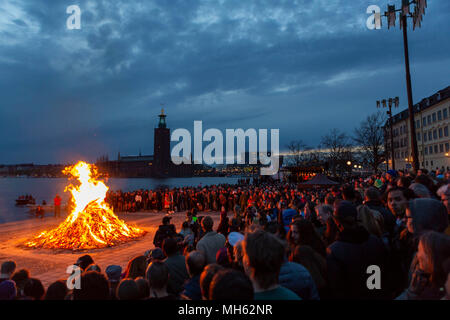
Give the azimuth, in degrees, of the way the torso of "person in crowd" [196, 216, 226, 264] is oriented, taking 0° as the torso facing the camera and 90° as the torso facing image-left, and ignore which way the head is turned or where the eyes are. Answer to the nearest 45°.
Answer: approximately 135°

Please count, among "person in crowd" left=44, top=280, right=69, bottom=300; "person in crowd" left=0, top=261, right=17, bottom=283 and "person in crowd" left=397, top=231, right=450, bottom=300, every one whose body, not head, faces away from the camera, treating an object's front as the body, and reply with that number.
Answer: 2

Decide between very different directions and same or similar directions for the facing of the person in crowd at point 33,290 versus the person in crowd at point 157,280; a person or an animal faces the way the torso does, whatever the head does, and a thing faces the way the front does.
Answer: same or similar directions

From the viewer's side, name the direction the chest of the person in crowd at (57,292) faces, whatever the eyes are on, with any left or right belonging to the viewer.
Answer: facing away from the viewer

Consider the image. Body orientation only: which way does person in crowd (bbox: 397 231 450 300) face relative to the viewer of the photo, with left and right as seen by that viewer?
facing to the left of the viewer

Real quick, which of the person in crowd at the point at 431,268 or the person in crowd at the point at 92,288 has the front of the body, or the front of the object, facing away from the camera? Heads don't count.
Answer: the person in crowd at the point at 92,288

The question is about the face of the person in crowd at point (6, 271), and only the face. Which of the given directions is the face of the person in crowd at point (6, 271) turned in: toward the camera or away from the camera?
away from the camera

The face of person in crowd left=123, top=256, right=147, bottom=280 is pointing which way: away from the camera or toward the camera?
away from the camera

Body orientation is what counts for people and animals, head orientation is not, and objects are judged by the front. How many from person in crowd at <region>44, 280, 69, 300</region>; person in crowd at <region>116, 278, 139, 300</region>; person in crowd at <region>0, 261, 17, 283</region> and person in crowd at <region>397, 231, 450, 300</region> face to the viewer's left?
1

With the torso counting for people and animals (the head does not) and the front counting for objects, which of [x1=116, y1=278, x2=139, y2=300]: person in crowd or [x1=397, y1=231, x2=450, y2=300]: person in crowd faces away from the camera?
[x1=116, y1=278, x2=139, y2=300]: person in crowd

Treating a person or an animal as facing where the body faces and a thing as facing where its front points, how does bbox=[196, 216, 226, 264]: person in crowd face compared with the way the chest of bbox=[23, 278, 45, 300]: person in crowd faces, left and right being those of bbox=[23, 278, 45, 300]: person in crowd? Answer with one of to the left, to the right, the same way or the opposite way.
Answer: the same way

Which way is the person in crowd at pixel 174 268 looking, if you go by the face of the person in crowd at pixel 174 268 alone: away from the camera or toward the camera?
away from the camera

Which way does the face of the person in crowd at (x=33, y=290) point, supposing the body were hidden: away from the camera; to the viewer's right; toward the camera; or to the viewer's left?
away from the camera

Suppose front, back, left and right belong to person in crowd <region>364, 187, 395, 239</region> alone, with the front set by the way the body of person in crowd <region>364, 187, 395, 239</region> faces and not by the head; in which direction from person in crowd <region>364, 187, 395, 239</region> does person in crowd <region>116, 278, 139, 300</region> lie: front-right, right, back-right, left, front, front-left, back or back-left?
left
